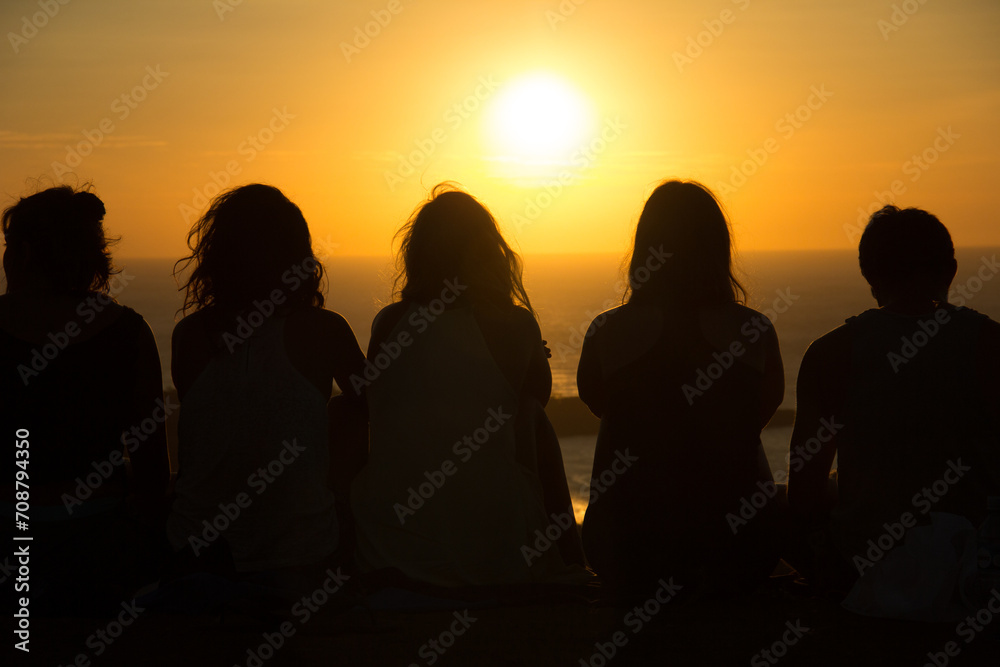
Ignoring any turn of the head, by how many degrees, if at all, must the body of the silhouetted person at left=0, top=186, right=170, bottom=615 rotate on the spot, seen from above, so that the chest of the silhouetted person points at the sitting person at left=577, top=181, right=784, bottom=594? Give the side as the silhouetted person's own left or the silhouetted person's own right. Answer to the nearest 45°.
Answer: approximately 90° to the silhouetted person's own right

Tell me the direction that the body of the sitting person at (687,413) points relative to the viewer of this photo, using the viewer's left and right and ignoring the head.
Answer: facing away from the viewer

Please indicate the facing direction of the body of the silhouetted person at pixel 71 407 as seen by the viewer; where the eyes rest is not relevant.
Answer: away from the camera

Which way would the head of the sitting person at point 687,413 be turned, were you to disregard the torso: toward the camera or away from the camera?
away from the camera

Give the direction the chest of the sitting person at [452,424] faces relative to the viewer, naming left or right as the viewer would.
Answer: facing away from the viewer

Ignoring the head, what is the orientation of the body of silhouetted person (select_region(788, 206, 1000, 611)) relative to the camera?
away from the camera

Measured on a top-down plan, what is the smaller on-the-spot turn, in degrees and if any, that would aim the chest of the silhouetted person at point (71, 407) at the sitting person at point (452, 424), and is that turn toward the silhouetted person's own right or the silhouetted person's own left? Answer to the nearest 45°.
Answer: approximately 90° to the silhouetted person's own right

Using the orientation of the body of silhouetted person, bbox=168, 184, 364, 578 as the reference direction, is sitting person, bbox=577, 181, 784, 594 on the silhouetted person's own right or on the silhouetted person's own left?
on the silhouetted person's own right

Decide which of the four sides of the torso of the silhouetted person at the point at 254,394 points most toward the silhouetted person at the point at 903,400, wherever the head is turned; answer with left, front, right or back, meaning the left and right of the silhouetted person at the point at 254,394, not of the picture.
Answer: right

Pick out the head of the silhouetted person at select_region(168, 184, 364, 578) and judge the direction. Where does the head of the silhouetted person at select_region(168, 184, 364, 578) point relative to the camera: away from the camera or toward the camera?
away from the camera

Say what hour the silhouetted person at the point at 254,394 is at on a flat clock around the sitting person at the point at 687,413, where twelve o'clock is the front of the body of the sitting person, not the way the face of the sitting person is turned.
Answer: The silhouetted person is roughly at 8 o'clock from the sitting person.

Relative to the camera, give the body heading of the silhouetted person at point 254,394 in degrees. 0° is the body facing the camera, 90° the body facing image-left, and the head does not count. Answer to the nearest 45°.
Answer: approximately 180°

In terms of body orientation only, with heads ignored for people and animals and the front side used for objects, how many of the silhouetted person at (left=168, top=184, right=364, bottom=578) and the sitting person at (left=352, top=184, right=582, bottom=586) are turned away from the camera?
2
